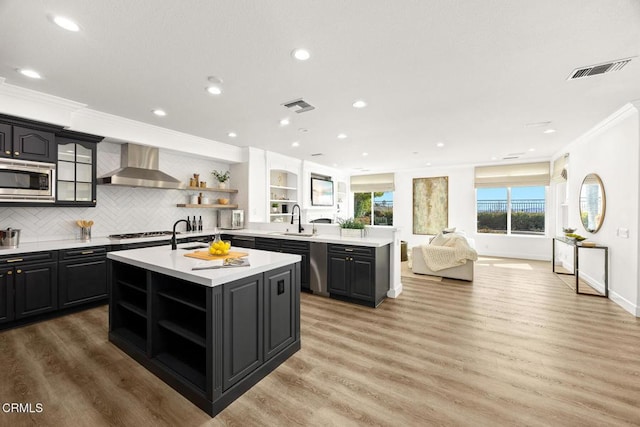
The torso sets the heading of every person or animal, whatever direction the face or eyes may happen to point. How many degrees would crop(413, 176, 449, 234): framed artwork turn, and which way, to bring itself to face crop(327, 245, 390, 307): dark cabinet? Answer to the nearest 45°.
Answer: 0° — it already faces it

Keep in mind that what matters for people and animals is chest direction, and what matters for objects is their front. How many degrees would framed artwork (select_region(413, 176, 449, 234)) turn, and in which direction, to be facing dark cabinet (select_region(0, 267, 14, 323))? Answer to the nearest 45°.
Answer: approximately 45° to its right

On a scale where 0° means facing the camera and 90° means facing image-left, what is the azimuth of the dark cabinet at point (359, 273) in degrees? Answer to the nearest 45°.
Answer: approximately 45°

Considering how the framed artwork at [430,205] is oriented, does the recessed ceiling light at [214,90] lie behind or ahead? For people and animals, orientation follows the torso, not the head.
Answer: ahead

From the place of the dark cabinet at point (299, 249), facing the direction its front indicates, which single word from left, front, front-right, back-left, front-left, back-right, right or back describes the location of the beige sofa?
back-left

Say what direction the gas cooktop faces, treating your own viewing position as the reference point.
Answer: facing the viewer and to the right of the viewer

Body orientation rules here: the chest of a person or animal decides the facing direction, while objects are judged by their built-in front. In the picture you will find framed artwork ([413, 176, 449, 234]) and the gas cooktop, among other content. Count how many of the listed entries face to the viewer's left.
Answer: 0

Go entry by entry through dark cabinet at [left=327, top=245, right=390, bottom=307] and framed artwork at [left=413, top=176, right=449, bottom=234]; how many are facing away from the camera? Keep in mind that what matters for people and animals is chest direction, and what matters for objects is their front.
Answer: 0

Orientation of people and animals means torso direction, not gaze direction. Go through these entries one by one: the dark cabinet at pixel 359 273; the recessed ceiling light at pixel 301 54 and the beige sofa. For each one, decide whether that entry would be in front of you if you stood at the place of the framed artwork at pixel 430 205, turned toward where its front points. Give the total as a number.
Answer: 3

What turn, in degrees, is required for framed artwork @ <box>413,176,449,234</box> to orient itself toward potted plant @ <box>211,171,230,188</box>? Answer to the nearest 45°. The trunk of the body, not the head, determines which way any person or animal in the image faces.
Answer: approximately 45° to its right

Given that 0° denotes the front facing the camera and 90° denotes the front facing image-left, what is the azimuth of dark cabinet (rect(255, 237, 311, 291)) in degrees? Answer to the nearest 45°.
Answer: approximately 45°

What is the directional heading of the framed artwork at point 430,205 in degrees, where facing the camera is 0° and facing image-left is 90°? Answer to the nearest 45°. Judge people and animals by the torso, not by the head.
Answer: approximately 0°

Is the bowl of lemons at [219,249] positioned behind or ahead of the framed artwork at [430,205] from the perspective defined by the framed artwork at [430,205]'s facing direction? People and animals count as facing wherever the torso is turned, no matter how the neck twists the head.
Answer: ahead
